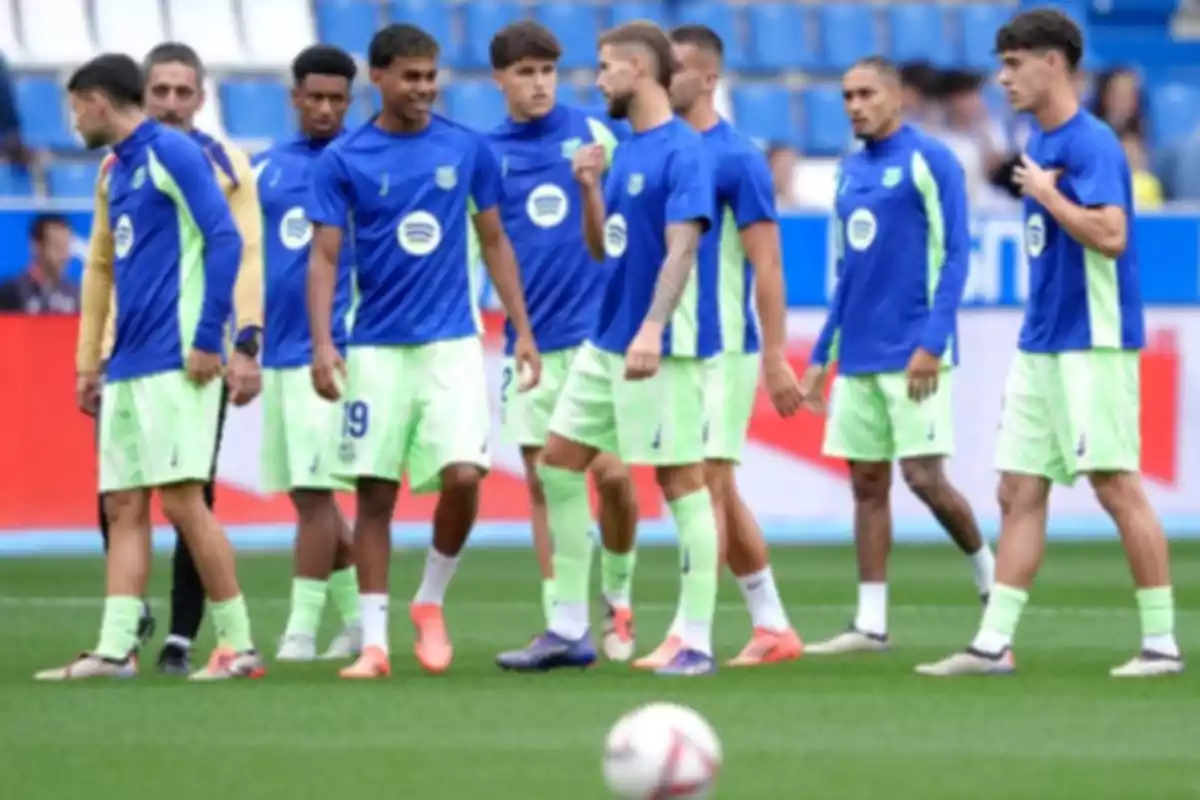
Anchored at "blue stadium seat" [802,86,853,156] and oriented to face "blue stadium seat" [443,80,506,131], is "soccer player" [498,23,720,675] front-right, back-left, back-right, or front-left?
front-left

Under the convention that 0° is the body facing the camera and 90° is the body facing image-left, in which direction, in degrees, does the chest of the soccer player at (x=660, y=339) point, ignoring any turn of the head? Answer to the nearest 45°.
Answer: approximately 45°

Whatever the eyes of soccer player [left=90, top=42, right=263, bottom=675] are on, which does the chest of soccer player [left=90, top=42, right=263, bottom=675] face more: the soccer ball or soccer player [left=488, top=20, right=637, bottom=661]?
the soccer ball

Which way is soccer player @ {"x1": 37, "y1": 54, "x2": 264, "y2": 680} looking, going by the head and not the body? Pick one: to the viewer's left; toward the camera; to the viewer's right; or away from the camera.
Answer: to the viewer's left

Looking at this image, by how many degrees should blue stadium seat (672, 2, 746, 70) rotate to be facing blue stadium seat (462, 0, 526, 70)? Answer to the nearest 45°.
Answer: approximately 90° to its right

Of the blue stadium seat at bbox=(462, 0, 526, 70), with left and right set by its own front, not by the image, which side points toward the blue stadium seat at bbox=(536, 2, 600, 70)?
left
